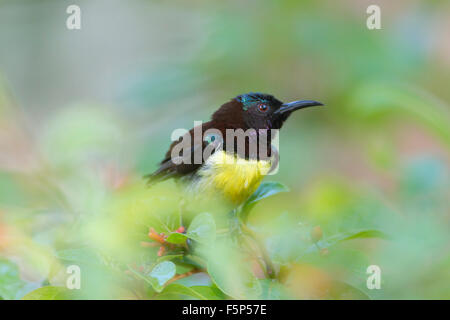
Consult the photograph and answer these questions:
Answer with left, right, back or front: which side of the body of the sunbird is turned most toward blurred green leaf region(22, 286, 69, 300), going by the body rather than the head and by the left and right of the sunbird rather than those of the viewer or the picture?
right

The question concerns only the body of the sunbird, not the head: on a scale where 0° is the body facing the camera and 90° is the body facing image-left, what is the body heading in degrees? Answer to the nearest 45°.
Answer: approximately 270°

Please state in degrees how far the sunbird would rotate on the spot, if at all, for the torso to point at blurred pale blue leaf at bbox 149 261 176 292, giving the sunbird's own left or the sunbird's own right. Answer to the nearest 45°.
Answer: approximately 90° to the sunbird's own right

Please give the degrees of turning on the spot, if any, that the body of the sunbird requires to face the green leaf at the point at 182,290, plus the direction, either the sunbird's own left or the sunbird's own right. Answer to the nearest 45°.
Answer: approximately 90° to the sunbird's own right

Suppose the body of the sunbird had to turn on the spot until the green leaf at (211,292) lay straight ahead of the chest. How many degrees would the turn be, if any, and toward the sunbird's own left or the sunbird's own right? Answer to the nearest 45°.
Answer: approximately 90° to the sunbird's own right

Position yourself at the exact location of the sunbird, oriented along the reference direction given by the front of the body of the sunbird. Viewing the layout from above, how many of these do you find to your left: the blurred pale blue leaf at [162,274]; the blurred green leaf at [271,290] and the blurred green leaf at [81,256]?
0

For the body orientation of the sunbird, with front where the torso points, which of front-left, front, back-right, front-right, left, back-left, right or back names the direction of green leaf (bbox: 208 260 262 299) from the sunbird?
right

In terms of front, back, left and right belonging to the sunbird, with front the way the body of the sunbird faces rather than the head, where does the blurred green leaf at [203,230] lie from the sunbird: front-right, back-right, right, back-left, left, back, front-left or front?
right

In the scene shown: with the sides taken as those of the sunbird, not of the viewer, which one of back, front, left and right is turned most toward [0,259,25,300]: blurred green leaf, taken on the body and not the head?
right
